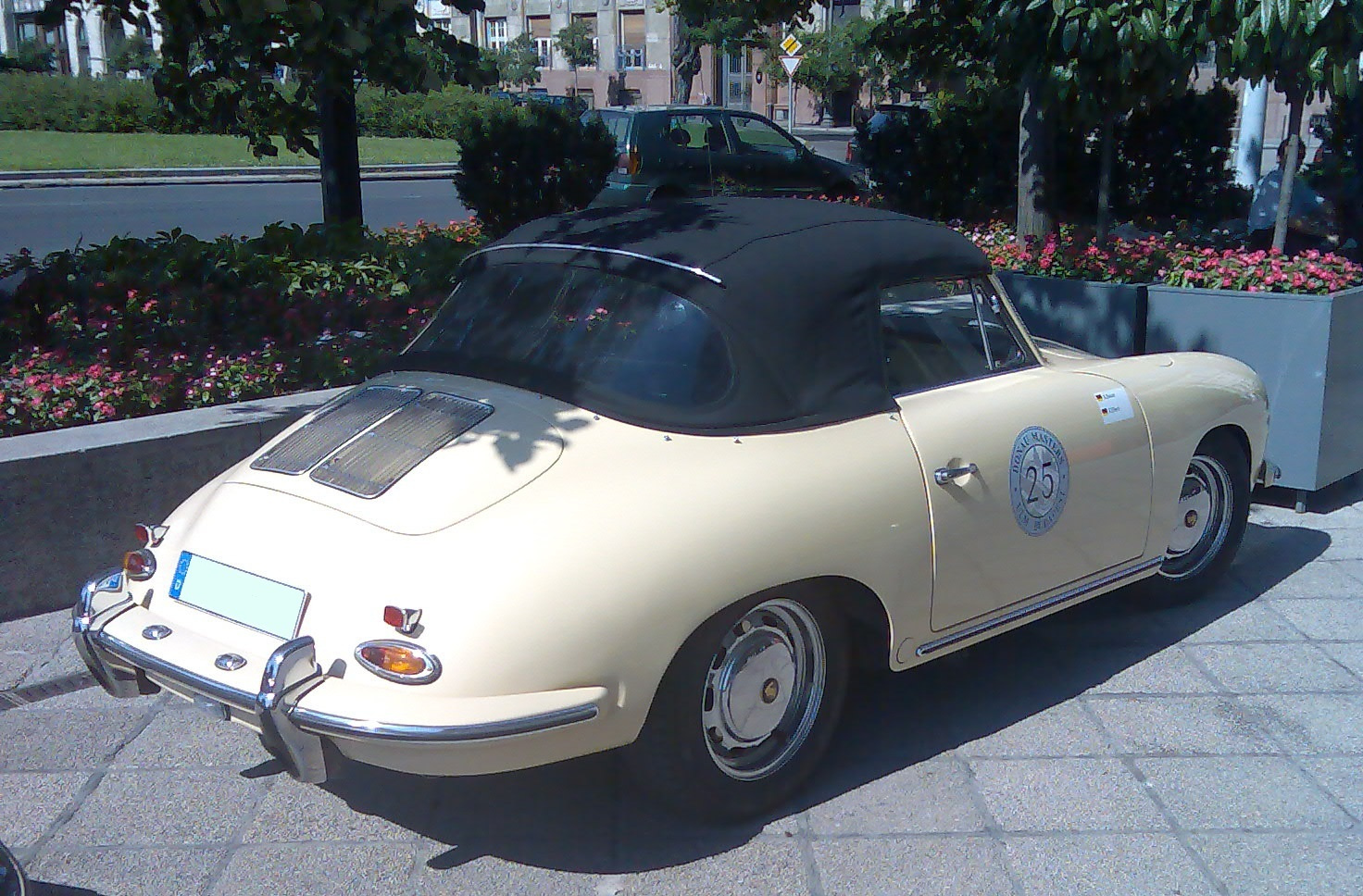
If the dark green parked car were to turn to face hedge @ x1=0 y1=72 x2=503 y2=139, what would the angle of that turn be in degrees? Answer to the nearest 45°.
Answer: approximately 90° to its left

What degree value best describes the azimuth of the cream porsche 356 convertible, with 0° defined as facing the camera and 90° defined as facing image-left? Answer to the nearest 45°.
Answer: approximately 225°

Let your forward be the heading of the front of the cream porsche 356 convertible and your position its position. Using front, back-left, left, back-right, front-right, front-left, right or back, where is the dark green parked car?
front-left

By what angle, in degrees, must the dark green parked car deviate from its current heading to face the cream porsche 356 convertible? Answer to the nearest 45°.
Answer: approximately 135° to its right

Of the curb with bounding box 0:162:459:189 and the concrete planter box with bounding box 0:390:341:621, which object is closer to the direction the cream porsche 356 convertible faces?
the curb

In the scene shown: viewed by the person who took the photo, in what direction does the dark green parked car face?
facing away from the viewer and to the right of the viewer

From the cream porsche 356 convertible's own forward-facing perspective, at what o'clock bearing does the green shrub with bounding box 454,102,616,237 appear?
The green shrub is roughly at 10 o'clock from the cream porsche 356 convertible.

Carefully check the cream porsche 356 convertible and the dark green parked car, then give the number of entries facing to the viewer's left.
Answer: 0

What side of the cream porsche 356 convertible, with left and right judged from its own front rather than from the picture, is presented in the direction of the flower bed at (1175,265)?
front

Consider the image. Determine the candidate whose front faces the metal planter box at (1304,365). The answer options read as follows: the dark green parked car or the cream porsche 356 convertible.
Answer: the cream porsche 356 convertible

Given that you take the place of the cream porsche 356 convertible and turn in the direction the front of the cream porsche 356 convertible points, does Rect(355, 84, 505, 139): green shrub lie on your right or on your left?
on your left

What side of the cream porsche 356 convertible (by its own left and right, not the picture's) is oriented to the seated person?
front

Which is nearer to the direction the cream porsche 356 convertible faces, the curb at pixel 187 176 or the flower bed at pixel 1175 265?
the flower bed
